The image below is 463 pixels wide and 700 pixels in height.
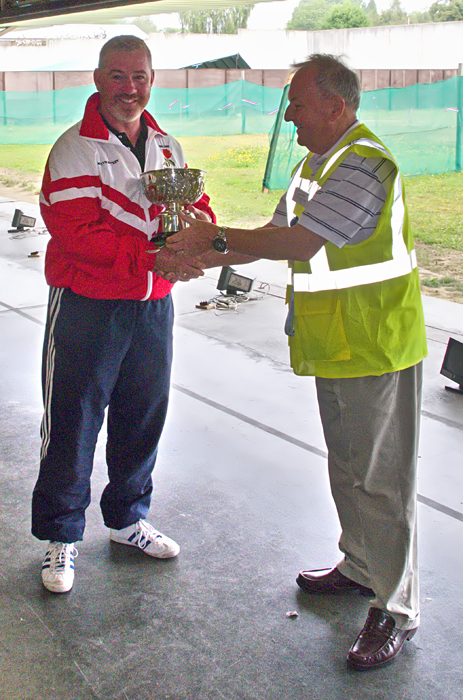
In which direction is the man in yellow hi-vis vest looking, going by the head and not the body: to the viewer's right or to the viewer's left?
to the viewer's left

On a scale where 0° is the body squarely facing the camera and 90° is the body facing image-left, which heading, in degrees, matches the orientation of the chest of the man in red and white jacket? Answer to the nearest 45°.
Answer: approximately 315°

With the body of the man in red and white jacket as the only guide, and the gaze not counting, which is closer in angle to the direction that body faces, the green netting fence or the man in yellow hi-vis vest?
the man in yellow hi-vis vest
